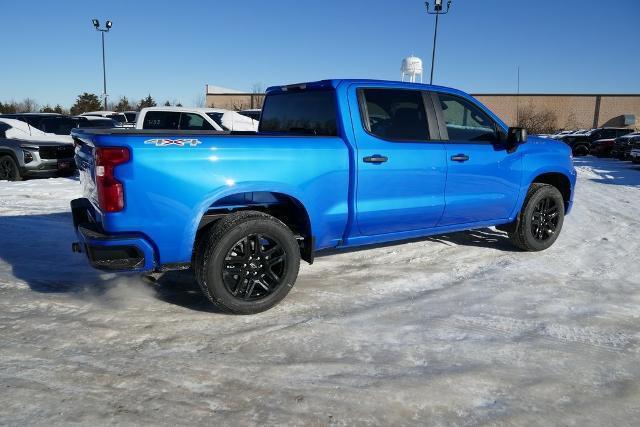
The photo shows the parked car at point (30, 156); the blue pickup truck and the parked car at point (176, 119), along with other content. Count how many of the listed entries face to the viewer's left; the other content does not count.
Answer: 0

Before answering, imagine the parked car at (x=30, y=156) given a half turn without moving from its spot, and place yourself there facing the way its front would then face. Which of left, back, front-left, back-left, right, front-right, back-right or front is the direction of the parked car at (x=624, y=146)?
back-right

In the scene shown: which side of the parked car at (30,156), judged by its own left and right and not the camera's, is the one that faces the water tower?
left

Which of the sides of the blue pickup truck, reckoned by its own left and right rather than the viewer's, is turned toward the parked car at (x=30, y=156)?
left

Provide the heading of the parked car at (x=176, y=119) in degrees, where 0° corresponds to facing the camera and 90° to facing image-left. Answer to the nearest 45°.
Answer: approximately 315°

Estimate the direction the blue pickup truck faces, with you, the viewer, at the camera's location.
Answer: facing away from the viewer and to the right of the viewer

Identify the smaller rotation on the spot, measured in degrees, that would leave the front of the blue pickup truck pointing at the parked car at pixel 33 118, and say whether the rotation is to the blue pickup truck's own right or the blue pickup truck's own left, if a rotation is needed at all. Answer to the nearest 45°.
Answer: approximately 90° to the blue pickup truck's own left

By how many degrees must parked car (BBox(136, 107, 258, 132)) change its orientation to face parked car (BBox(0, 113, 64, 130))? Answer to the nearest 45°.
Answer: approximately 180°

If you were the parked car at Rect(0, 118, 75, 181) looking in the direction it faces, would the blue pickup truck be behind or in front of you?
in front

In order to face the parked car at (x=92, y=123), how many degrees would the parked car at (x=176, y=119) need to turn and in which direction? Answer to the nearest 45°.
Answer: approximately 180°

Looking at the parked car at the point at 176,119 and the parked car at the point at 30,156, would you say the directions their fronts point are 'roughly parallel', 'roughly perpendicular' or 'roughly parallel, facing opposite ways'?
roughly parallel

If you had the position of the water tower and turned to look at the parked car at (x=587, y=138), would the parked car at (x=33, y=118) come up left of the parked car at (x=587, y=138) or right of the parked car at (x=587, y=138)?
right
